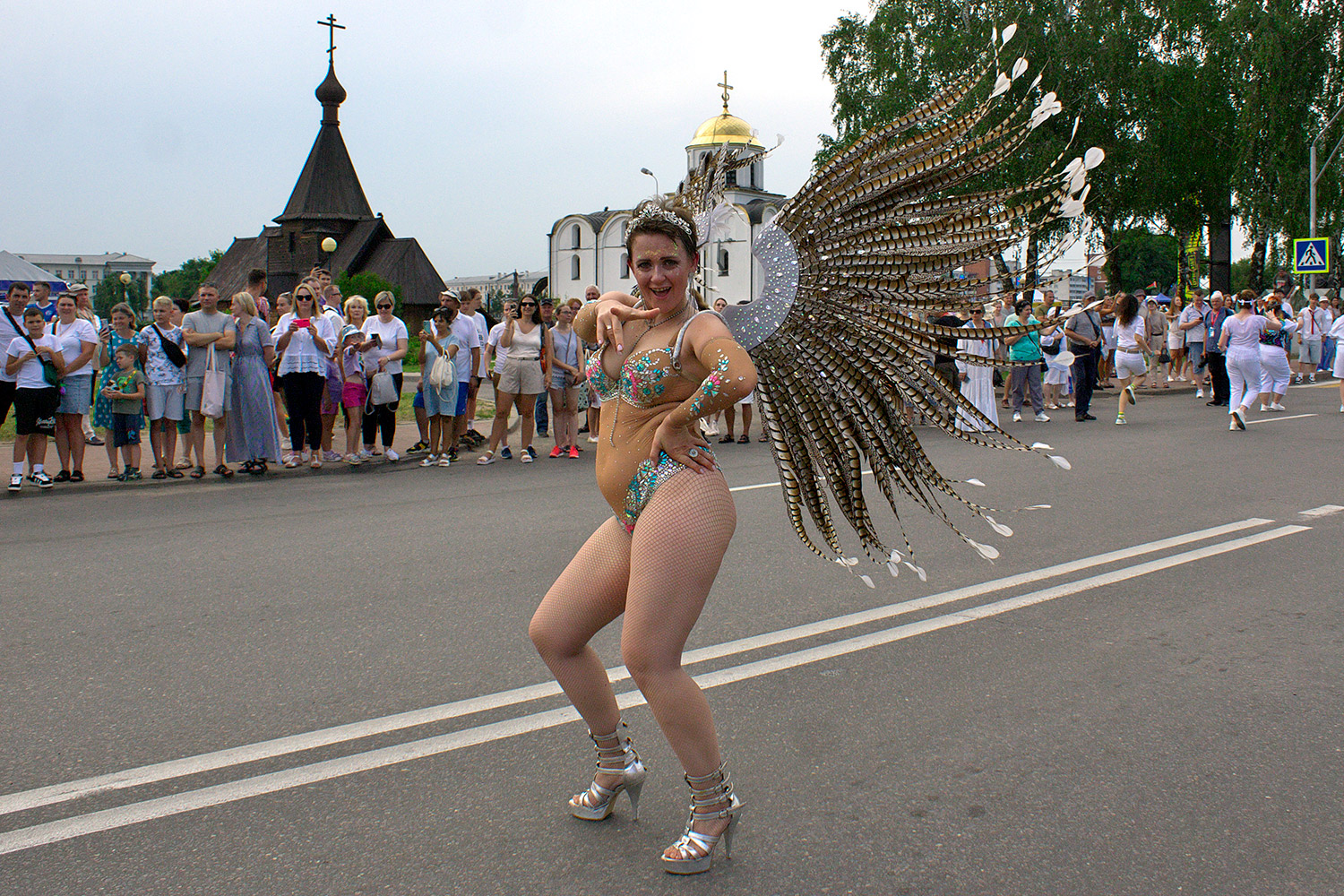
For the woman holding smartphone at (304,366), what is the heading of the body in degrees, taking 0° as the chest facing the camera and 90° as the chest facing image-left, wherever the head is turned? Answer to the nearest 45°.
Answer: approximately 0°

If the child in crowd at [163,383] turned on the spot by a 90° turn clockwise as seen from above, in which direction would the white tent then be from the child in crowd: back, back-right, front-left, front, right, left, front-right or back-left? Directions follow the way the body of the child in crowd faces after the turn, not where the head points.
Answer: right

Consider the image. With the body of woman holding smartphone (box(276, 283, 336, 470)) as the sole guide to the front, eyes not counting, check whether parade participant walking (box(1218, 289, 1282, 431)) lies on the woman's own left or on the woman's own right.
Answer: on the woman's own left

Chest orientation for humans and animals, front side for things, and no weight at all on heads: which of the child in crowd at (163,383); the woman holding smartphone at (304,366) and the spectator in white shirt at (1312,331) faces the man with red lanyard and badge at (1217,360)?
the spectator in white shirt

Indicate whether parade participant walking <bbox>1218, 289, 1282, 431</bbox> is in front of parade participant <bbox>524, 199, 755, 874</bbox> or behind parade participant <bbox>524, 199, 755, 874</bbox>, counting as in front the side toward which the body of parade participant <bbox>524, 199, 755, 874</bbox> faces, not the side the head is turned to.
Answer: behind
